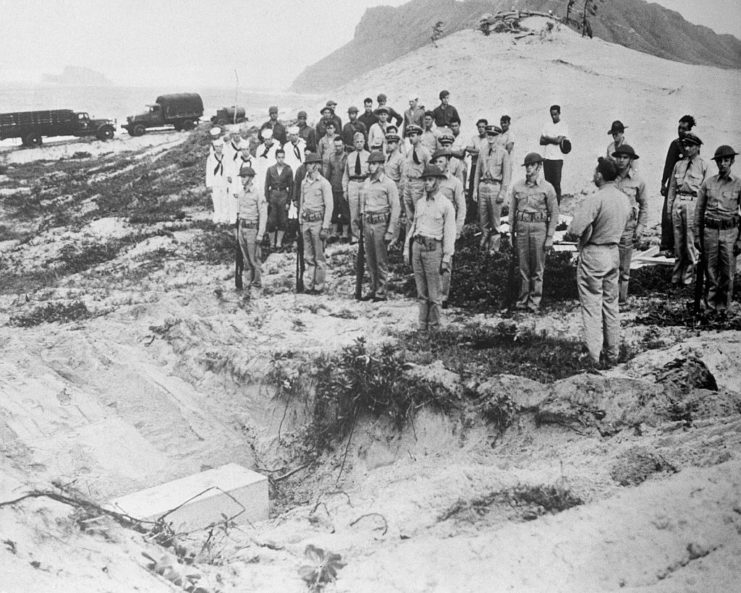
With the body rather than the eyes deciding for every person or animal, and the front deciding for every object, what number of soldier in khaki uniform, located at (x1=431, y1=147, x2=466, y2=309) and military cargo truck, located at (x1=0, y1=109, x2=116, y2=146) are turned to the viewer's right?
1

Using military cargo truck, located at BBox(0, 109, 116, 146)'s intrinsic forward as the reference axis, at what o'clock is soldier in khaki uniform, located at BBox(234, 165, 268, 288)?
The soldier in khaki uniform is roughly at 3 o'clock from the military cargo truck.

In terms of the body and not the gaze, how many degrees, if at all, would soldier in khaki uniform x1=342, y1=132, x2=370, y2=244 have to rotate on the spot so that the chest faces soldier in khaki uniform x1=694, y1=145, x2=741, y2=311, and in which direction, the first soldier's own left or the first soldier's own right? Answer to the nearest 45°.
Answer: approximately 45° to the first soldier's own left

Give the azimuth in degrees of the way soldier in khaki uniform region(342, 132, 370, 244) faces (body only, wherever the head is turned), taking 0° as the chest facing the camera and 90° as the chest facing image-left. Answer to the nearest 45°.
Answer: approximately 0°

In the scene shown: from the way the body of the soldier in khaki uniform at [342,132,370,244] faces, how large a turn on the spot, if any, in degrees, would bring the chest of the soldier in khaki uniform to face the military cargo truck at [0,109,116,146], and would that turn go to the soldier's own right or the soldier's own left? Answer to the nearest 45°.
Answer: approximately 135° to the soldier's own right

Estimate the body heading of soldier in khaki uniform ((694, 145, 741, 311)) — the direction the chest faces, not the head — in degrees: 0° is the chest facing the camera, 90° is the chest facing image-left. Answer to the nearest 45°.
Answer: approximately 0°

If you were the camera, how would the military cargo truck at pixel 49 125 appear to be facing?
facing to the right of the viewer

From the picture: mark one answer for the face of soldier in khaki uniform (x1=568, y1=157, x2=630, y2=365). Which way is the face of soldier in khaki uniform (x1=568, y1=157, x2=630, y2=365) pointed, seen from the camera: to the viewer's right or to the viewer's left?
to the viewer's left
